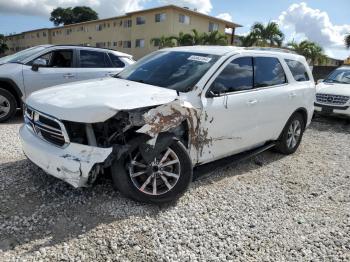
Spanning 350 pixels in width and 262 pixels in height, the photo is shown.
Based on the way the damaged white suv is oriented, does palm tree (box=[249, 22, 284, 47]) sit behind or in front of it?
behind

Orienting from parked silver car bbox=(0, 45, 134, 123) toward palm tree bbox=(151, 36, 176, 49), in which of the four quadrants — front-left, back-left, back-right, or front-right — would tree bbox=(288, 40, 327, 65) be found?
front-right

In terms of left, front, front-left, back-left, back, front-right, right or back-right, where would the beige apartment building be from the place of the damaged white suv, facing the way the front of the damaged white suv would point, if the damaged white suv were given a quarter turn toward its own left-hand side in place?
back-left

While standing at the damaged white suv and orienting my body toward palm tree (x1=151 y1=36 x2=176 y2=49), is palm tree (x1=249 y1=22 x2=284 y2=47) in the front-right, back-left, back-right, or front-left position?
front-right

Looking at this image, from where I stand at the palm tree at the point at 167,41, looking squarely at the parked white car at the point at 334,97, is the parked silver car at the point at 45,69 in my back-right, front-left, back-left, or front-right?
front-right

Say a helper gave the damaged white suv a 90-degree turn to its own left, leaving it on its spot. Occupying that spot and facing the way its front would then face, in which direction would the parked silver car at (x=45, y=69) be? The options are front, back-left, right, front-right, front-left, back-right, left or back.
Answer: back

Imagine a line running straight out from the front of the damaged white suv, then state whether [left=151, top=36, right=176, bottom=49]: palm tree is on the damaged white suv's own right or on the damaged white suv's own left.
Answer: on the damaged white suv's own right

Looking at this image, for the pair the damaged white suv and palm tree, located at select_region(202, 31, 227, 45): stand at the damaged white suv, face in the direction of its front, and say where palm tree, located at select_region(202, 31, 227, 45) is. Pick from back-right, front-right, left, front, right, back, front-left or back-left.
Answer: back-right

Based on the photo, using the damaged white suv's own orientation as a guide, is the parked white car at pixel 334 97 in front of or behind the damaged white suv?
behind

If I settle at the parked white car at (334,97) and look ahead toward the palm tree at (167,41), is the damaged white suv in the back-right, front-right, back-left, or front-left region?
back-left
